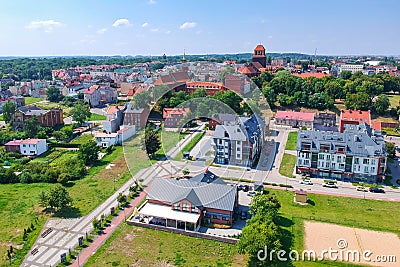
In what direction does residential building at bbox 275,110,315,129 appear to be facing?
toward the camera

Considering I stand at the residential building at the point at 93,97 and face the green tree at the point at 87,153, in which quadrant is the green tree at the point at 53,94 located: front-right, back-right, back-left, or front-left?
back-right

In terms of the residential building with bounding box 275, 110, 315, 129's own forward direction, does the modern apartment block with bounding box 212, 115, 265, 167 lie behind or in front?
in front

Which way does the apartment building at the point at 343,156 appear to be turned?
toward the camera

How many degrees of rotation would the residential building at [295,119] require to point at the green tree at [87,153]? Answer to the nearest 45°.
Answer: approximately 45° to its right

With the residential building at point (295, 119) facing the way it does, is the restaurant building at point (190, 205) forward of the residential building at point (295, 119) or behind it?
forward

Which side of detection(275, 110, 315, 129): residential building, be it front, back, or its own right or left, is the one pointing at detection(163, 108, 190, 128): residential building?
right

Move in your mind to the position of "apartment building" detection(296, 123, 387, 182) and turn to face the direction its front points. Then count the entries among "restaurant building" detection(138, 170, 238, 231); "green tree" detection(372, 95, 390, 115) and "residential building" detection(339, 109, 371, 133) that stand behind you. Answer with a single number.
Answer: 2

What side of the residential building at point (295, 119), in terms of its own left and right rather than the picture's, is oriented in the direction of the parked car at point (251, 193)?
front

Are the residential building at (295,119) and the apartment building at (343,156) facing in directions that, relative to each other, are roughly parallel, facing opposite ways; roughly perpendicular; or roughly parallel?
roughly parallel

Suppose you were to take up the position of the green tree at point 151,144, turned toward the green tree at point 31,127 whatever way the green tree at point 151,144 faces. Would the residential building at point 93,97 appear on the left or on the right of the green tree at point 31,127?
right

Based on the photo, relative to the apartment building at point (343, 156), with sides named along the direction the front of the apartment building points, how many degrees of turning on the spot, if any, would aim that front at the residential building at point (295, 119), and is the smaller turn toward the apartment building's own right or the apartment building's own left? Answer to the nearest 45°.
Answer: approximately 180°

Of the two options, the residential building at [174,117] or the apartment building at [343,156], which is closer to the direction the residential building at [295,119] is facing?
the apartment building

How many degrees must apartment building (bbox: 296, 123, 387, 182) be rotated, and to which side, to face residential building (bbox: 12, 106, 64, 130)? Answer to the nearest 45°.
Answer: approximately 90° to its right

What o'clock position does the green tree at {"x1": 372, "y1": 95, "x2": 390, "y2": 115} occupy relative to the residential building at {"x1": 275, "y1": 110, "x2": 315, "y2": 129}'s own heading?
The green tree is roughly at 8 o'clock from the residential building.

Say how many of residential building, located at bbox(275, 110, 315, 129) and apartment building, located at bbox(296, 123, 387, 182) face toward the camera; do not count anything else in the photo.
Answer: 2

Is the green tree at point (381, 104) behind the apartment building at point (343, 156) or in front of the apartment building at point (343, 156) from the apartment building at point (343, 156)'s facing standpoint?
behind

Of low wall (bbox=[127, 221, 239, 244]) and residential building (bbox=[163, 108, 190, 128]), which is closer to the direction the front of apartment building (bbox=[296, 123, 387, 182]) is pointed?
the low wall
